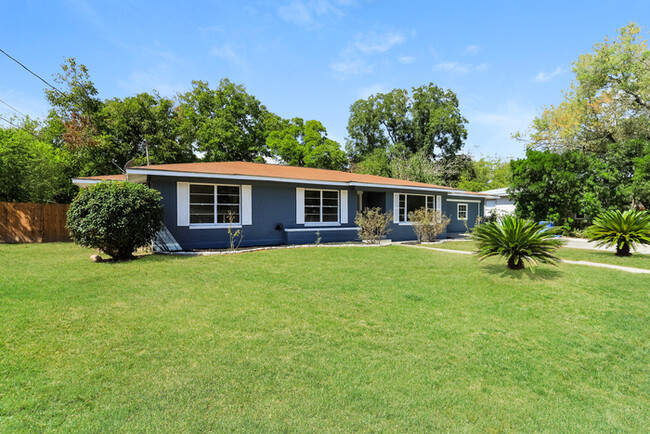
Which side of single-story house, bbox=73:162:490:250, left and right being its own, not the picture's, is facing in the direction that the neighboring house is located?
left

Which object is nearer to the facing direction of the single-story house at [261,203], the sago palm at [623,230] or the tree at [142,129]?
the sago palm

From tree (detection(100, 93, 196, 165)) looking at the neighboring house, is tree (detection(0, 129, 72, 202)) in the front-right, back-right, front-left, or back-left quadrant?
back-right

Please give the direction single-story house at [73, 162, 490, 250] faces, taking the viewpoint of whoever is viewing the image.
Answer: facing the viewer and to the right of the viewer

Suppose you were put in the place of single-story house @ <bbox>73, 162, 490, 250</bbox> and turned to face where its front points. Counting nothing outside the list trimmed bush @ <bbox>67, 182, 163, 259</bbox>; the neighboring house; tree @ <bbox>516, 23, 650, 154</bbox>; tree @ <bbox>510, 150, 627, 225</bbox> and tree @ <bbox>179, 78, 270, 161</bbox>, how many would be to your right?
1

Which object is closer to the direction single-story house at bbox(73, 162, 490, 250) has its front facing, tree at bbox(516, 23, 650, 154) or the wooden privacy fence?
the tree

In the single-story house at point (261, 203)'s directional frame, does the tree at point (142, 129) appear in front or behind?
behind

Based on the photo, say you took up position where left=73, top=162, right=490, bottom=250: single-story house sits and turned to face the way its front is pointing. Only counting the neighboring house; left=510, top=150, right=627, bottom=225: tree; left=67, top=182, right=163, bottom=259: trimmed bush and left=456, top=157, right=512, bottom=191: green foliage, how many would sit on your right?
1

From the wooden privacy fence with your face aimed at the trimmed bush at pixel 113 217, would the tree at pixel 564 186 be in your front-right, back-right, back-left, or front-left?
front-left

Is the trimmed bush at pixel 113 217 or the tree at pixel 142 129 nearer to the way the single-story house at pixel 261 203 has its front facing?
the trimmed bush

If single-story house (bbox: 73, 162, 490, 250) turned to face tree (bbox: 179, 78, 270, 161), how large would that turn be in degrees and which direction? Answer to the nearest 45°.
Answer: approximately 135° to its left

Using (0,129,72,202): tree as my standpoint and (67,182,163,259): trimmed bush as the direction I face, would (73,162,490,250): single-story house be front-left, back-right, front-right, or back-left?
front-left

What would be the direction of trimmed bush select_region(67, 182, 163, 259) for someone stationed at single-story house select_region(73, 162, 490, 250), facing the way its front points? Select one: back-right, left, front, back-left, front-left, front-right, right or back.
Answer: right

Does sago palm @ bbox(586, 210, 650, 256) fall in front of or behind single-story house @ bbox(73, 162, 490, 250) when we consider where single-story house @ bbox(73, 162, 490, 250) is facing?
in front

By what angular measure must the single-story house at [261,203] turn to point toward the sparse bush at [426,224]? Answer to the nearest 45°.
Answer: approximately 45° to its left

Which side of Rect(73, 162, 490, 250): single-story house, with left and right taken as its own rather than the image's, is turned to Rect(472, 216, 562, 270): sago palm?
front
